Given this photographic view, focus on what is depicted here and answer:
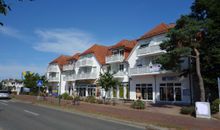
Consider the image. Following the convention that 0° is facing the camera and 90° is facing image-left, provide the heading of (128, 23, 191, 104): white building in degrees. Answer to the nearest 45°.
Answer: approximately 45°

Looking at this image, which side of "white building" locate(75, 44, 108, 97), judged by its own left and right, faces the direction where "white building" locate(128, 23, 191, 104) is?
left

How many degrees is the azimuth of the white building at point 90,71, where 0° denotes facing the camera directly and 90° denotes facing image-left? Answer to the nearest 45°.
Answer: approximately 45°

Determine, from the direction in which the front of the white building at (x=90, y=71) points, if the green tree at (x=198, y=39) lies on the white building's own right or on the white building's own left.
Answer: on the white building's own left

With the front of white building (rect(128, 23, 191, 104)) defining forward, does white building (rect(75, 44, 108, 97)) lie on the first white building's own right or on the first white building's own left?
on the first white building's own right

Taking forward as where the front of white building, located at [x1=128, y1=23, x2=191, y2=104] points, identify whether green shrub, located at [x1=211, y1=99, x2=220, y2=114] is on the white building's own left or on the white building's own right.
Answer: on the white building's own left
